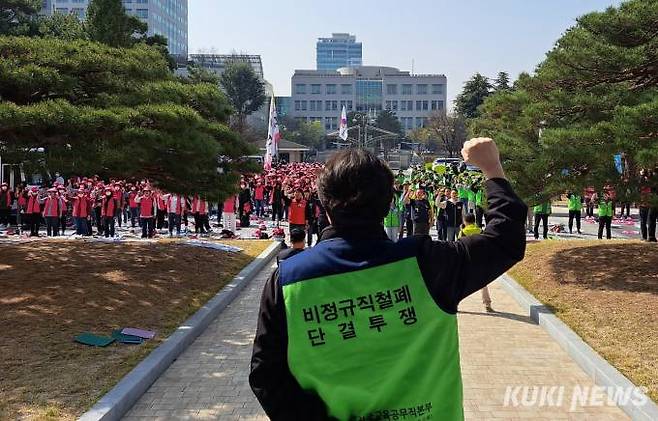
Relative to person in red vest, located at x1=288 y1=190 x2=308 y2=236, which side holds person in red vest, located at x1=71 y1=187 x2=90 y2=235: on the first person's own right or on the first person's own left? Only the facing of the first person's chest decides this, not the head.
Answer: on the first person's own right

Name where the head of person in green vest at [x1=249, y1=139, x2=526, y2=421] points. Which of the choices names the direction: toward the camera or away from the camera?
away from the camera

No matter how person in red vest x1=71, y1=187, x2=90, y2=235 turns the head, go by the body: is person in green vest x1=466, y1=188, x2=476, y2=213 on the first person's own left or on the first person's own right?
on the first person's own left

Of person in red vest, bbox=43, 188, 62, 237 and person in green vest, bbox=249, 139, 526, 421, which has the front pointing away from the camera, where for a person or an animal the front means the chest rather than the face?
the person in green vest

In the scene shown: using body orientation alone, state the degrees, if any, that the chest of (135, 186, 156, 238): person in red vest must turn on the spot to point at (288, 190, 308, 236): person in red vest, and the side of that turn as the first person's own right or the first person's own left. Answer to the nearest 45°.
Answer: approximately 45° to the first person's own left

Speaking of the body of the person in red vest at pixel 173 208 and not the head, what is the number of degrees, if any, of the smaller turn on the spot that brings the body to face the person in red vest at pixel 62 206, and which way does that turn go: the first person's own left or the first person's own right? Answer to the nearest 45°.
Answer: approximately 135° to the first person's own right

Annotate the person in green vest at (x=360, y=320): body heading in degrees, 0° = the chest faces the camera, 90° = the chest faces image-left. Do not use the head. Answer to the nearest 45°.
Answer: approximately 180°
